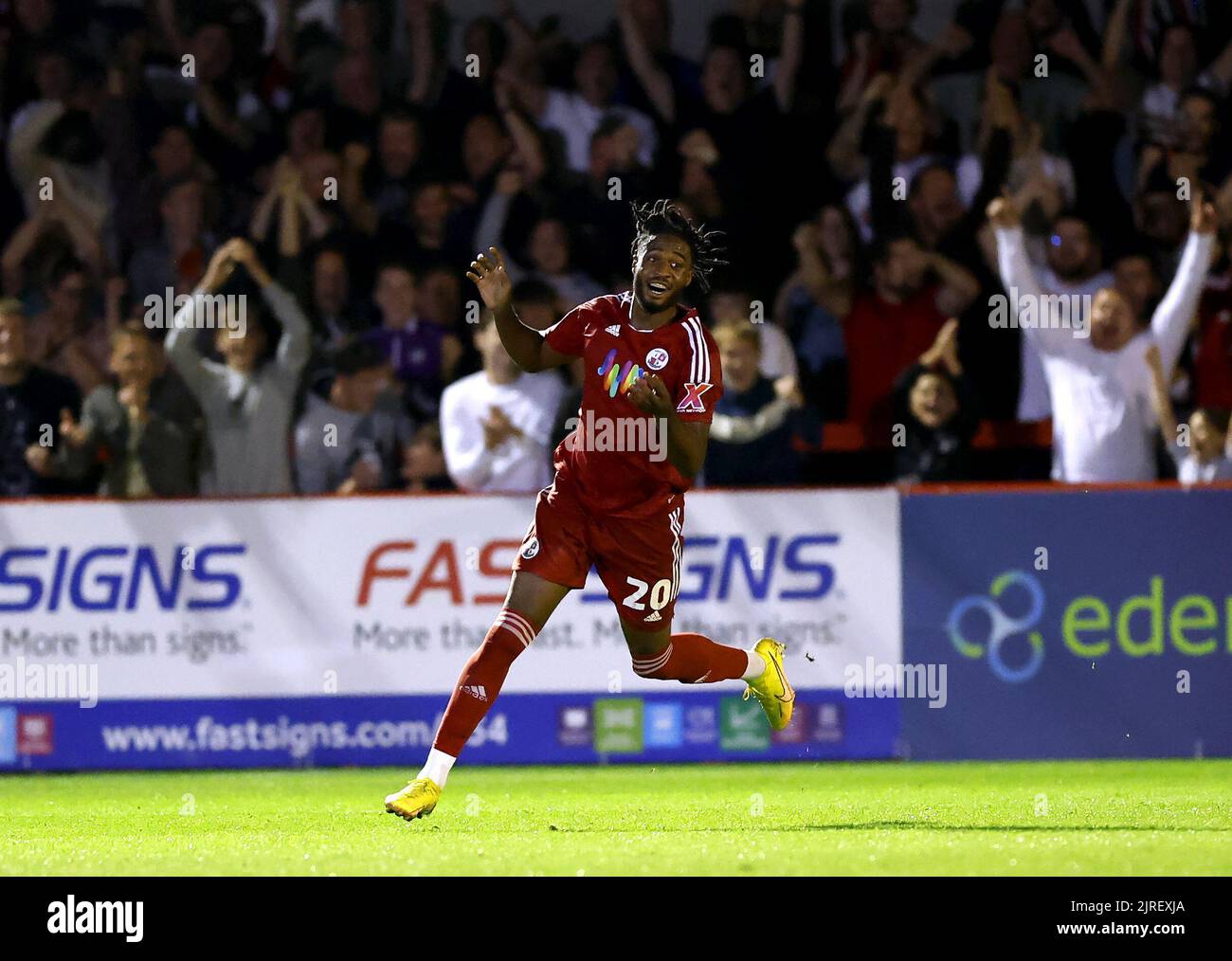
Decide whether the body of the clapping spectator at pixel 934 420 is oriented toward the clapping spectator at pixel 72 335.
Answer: no

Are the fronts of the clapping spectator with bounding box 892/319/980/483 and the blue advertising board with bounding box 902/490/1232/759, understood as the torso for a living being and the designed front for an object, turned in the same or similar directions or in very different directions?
same or similar directions

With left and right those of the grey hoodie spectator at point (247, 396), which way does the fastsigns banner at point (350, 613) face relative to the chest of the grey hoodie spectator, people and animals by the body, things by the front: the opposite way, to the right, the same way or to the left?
the same way

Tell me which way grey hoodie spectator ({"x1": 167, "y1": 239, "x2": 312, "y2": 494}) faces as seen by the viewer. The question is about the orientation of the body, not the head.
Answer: toward the camera

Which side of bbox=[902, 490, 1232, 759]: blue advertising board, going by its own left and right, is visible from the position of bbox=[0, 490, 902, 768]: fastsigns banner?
right

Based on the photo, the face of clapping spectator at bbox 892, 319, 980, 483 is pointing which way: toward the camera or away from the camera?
toward the camera

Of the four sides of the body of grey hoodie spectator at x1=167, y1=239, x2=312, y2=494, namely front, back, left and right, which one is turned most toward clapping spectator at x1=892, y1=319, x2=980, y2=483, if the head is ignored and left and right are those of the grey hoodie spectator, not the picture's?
left

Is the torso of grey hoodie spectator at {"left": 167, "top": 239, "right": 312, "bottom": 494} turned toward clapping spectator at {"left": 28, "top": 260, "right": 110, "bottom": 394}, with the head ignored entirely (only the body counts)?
no

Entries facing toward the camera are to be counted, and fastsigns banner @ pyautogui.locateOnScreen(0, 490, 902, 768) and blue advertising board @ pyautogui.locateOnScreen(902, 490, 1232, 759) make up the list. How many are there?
2

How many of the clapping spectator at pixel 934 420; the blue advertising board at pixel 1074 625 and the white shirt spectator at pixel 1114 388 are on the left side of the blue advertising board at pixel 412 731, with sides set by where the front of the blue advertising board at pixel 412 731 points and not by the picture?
3

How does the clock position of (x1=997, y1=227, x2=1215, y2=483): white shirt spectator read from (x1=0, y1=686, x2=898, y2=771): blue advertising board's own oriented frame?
The white shirt spectator is roughly at 9 o'clock from the blue advertising board.

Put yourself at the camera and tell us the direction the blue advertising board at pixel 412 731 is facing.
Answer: facing the viewer

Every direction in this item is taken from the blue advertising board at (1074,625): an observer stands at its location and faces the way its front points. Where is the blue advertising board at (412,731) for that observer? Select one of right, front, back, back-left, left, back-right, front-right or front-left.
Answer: right
